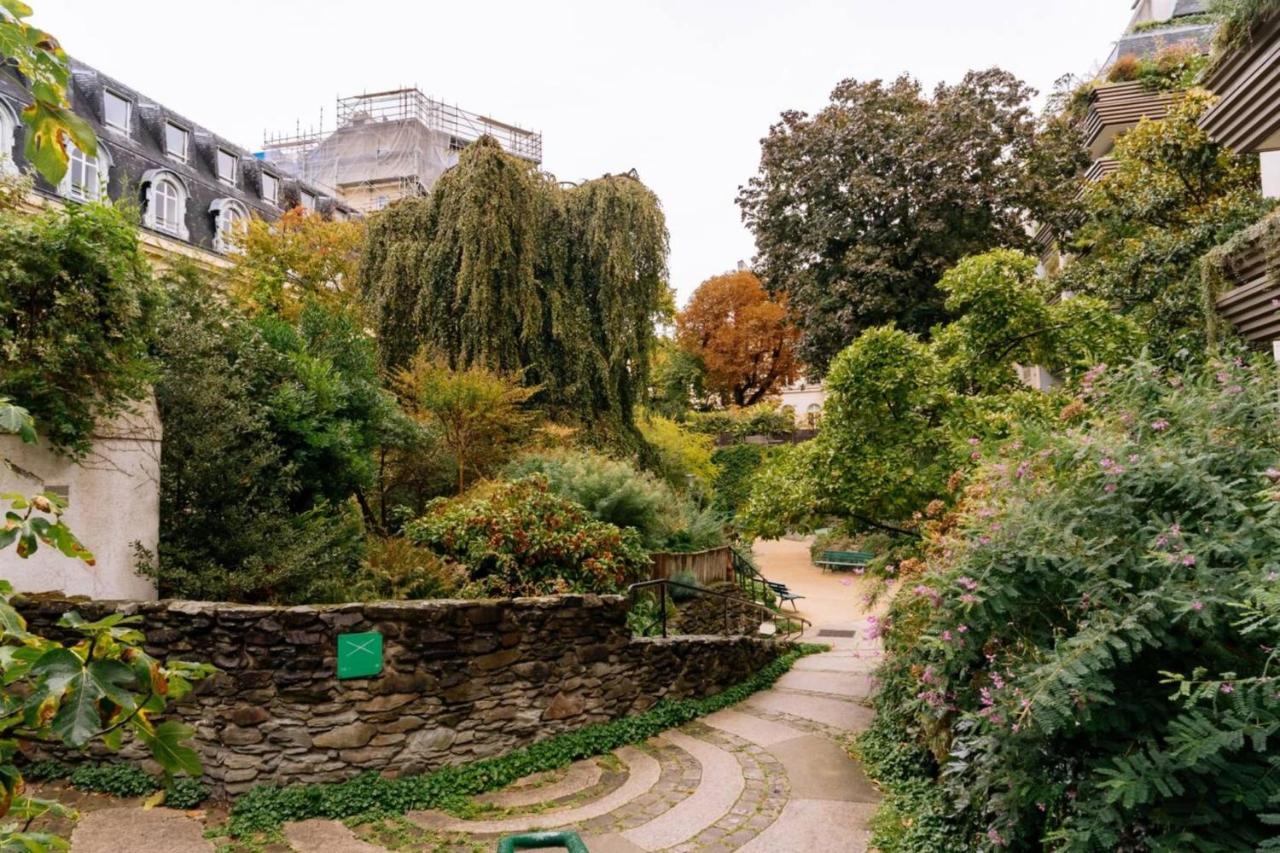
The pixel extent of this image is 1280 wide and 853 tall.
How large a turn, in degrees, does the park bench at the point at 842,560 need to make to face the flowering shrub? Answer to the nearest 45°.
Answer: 0° — it already faces it

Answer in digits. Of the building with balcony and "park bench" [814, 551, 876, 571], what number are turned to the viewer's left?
1

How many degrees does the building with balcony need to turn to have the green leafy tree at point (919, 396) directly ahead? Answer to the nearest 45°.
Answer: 0° — it already faces it

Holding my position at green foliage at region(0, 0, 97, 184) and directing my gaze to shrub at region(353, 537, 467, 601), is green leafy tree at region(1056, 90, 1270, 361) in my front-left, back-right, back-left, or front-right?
front-right

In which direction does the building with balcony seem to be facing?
to the viewer's left

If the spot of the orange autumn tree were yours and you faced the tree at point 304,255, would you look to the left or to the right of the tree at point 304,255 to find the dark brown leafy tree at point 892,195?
left

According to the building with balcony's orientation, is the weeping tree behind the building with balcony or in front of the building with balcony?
in front

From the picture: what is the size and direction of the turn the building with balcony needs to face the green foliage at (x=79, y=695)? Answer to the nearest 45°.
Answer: approximately 90° to its left

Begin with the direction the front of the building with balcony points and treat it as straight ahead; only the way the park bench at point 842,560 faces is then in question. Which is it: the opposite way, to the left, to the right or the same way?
to the left

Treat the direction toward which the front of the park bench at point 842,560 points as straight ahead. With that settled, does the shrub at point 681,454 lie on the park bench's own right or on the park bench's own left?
on the park bench's own right

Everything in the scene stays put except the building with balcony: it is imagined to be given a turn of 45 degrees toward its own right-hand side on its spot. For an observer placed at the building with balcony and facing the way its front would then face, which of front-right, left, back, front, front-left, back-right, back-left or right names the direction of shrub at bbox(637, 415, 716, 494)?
front

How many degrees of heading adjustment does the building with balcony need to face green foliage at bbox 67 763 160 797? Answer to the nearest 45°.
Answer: approximately 45° to its left

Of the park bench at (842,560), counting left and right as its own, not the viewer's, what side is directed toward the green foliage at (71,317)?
front

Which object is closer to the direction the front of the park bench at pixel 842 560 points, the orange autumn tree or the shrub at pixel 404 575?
the shrub

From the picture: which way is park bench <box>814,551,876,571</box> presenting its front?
toward the camera
